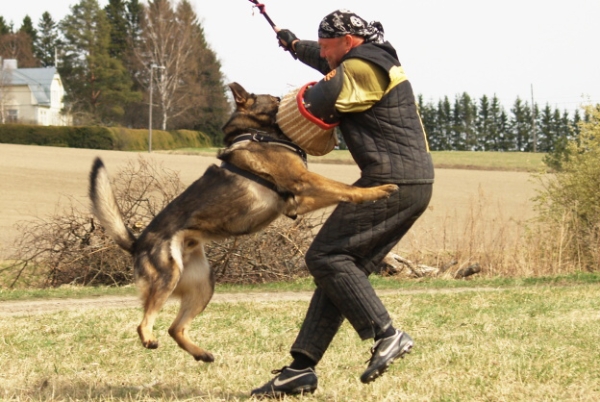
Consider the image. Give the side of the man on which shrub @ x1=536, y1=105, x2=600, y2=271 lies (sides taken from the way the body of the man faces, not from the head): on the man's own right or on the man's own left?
on the man's own right

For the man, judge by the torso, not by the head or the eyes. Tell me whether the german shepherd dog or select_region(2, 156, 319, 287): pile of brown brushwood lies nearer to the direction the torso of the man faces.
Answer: the german shepherd dog

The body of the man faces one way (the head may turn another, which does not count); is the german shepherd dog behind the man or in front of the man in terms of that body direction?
in front

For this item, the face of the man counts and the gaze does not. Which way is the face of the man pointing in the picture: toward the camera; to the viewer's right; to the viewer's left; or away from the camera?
to the viewer's left

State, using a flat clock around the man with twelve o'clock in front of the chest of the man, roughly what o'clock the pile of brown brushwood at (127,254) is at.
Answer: The pile of brown brushwood is roughly at 2 o'clock from the man.

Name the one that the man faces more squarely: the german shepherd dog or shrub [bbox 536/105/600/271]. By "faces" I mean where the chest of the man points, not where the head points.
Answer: the german shepherd dog

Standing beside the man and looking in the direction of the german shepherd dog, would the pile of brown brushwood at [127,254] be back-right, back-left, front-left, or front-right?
front-right

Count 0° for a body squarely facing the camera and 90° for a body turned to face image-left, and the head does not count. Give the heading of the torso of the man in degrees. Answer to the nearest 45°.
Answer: approximately 90°

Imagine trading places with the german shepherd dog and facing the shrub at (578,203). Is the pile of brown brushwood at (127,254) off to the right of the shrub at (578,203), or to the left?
left
